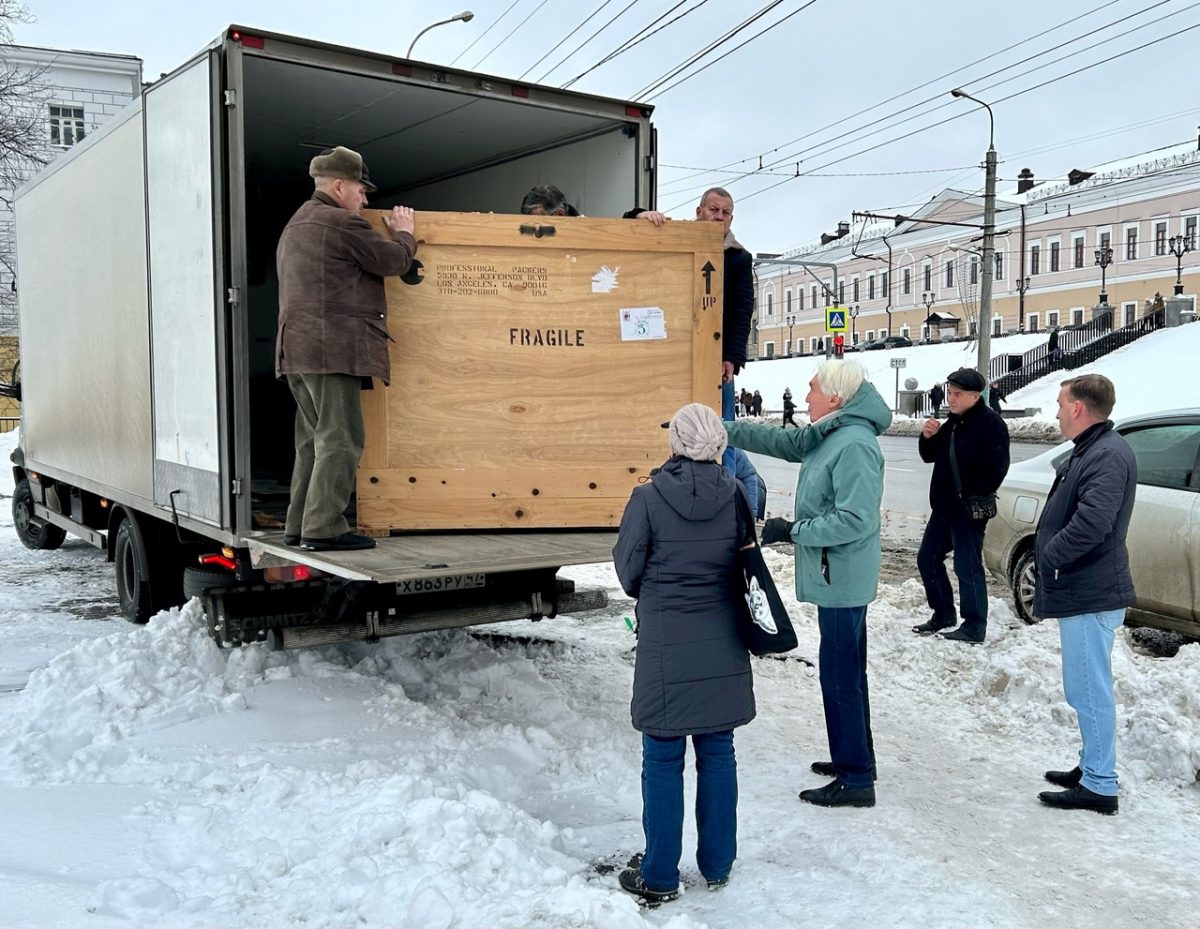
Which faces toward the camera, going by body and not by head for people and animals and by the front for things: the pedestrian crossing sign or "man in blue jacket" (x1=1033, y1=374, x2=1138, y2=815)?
the pedestrian crossing sign

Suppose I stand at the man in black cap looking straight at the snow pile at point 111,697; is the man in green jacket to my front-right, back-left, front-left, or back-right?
front-left

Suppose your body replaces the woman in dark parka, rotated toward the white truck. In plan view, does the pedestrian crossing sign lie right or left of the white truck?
right

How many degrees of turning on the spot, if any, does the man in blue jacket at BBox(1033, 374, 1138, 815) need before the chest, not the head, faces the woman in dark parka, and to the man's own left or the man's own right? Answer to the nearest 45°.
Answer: approximately 45° to the man's own left

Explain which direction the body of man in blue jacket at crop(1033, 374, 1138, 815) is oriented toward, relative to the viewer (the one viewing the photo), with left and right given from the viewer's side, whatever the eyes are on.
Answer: facing to the left of the viewer

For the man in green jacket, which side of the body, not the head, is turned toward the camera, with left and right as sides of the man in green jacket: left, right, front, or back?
left

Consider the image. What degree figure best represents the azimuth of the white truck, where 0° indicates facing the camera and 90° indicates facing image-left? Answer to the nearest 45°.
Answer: approximately 135°

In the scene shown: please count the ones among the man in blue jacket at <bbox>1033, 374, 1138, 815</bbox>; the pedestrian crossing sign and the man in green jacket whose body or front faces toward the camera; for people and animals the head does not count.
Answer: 1

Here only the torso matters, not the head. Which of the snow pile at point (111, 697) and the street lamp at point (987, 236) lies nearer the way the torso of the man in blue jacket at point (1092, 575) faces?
the snow pile

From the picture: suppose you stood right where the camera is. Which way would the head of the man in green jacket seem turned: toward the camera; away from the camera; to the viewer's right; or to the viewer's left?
to the viewer's left

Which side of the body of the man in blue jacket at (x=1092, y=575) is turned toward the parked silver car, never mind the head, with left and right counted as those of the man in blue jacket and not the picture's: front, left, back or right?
right

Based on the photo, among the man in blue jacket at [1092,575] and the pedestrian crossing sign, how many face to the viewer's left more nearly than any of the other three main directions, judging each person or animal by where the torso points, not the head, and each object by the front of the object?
1

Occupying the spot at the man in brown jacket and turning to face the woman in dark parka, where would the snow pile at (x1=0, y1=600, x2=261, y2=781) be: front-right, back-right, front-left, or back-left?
back-right

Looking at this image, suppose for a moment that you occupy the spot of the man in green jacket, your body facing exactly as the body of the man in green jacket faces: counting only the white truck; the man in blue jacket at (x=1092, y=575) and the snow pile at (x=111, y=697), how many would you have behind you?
1

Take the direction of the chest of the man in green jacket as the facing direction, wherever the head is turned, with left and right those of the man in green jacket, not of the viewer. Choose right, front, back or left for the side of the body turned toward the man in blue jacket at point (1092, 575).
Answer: back

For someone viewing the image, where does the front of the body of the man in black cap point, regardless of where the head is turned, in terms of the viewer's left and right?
facing the viewer and to the left of the viewer

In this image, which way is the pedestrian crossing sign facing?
toward the camera

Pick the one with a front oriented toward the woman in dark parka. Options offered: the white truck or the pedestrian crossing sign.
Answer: the pedestrian crossing sign
